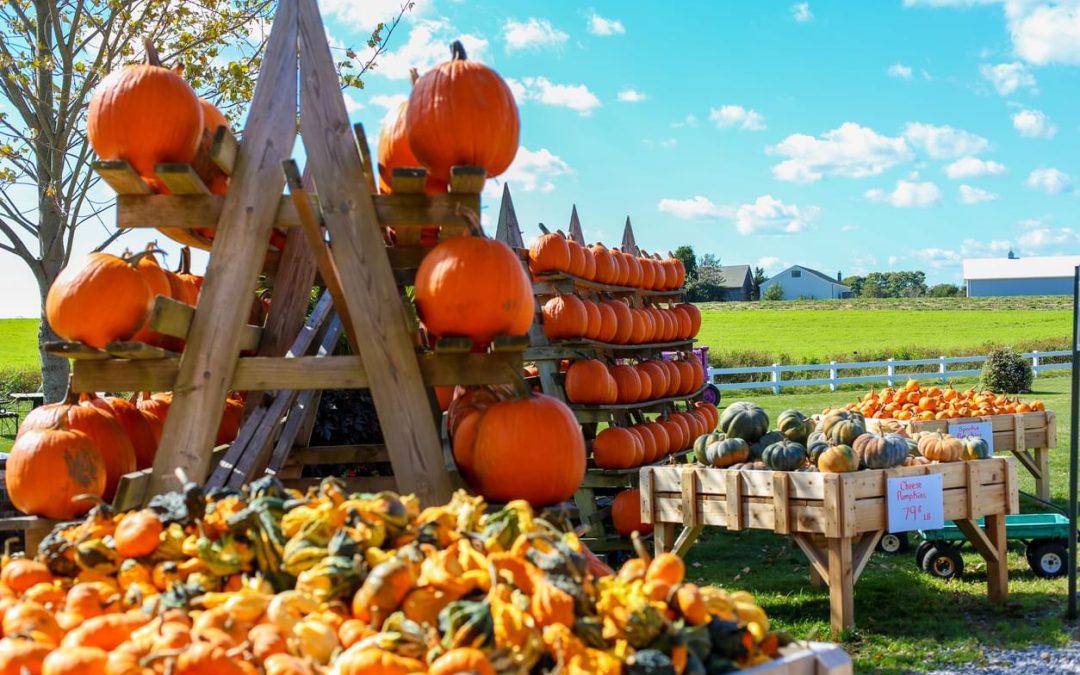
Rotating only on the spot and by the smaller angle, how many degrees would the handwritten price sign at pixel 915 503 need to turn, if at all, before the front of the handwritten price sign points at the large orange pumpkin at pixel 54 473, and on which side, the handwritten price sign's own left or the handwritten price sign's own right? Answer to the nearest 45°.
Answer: approximately 45° to the handwritten price sign's own right

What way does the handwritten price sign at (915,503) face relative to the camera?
toward the camera

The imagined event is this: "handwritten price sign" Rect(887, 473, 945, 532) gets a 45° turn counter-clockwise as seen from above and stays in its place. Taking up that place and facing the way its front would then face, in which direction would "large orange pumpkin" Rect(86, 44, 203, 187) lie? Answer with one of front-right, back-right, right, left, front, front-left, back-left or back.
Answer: right

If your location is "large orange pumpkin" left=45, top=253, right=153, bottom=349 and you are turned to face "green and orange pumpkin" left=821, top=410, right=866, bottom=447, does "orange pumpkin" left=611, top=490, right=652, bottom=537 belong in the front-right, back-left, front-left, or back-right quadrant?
front-left

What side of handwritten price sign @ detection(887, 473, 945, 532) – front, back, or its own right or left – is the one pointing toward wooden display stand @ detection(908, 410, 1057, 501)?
back

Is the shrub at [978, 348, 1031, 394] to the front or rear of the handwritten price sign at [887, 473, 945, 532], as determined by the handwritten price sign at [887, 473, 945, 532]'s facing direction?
to the rear

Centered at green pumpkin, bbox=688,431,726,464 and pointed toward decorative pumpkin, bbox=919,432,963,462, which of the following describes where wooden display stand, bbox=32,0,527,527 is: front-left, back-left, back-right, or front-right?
back-right

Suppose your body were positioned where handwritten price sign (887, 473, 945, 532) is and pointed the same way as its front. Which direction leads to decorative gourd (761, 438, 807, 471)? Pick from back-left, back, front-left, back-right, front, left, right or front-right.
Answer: right

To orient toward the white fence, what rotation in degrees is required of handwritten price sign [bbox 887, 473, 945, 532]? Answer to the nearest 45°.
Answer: approximately 180°

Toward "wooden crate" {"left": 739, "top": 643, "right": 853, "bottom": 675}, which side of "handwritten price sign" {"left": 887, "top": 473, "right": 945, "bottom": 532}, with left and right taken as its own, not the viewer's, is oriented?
front

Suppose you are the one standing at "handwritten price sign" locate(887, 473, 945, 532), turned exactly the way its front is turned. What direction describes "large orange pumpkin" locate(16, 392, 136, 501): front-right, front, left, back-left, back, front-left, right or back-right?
front-right

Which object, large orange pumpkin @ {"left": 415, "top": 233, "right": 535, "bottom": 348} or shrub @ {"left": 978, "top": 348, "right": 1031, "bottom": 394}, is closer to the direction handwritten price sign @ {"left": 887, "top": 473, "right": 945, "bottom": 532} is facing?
the large orange pumpkin
